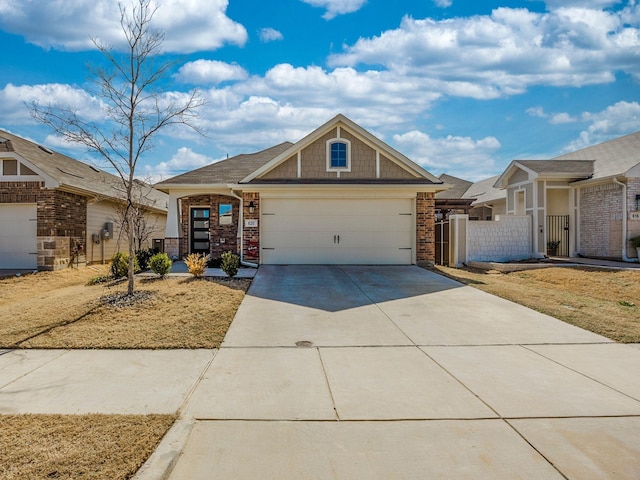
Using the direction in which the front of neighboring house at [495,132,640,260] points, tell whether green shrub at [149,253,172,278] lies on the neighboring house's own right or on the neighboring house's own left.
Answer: on the neighboring house's own right

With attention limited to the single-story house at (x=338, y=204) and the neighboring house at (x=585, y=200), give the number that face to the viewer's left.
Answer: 0

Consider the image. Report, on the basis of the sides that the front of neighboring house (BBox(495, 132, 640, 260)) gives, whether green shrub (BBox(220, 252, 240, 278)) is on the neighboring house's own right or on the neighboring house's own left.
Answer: on the neighboring house's own right

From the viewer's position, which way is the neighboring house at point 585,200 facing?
facing the viewer and to the right of the viewer

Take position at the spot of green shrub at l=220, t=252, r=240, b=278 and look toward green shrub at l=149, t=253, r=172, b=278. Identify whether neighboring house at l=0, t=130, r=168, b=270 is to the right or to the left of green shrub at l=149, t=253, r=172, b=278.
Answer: right

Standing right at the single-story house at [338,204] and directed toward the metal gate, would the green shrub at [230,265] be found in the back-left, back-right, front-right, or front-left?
back-right

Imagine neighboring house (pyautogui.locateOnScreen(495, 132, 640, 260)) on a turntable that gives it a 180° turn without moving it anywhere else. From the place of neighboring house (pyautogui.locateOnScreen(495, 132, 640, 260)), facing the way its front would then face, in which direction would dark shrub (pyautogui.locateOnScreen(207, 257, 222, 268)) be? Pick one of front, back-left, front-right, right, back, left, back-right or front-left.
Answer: left

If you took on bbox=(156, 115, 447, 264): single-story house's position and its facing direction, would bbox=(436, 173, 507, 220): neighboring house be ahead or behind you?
behind

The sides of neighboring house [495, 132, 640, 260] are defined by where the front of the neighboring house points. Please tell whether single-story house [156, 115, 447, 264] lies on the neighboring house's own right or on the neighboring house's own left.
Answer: on the neighboring house's own right

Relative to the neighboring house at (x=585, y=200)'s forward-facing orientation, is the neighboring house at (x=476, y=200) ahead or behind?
behind

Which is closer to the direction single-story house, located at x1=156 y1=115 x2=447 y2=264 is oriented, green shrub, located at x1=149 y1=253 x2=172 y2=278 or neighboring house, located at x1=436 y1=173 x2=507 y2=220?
the green shrub

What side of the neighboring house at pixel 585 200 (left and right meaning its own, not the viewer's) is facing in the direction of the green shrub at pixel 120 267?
right

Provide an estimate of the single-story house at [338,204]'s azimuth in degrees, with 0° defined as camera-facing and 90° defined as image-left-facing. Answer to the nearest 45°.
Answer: approximately 0°

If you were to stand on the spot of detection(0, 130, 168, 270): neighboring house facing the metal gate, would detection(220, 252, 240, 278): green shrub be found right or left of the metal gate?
right

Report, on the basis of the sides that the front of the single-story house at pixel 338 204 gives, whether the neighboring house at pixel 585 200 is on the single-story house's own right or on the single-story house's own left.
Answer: on the single-story house's own left
